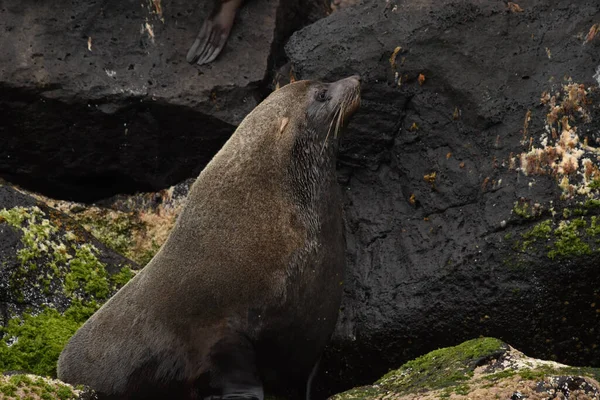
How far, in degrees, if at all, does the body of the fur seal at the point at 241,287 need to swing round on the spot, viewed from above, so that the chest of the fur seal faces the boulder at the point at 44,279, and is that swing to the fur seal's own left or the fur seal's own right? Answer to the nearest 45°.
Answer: approximately 135° to the fur seal's own left

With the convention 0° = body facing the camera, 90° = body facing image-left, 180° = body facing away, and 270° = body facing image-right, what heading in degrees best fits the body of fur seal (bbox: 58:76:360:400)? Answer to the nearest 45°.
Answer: approximately 270°
